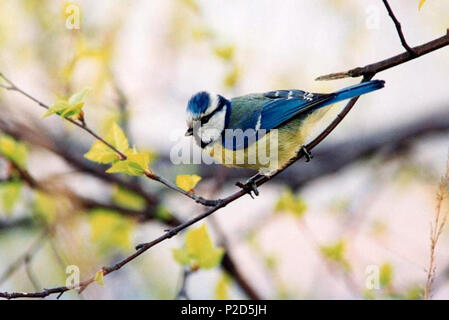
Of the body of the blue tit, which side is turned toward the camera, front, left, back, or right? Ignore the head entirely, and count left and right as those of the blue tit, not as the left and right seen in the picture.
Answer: left

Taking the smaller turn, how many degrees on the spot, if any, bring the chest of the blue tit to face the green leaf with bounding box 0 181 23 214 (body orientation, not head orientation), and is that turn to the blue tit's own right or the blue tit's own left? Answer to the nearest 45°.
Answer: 0° — it already faces it

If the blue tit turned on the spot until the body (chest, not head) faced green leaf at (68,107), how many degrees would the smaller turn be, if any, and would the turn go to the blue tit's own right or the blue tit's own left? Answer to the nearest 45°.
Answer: approximately 45° to the blue tit's own left
